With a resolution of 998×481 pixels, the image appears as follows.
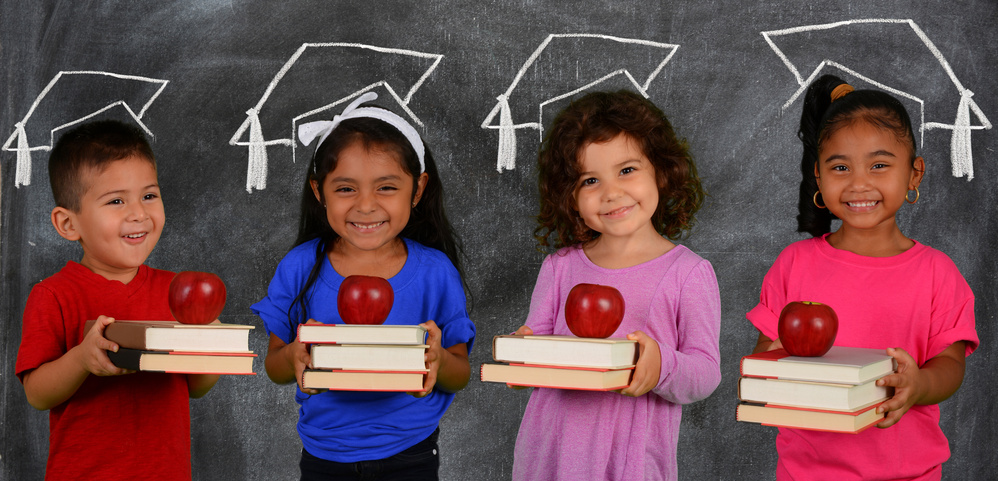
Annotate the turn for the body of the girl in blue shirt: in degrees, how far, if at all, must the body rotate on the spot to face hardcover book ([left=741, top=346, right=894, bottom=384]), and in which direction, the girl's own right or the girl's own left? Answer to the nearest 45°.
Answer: approximately 45° to the girl's own left

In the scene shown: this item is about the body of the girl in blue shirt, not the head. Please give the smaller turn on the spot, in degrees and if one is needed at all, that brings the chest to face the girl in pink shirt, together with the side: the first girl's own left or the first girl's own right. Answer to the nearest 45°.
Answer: approximately 90° to the first girl's own left

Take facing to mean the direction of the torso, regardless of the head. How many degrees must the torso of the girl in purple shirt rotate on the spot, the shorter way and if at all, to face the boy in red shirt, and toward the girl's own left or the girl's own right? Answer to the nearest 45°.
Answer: approximately 45° to the girl's own right

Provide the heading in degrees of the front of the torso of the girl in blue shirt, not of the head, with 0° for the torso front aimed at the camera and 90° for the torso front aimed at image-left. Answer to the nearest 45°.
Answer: approximately 0°
